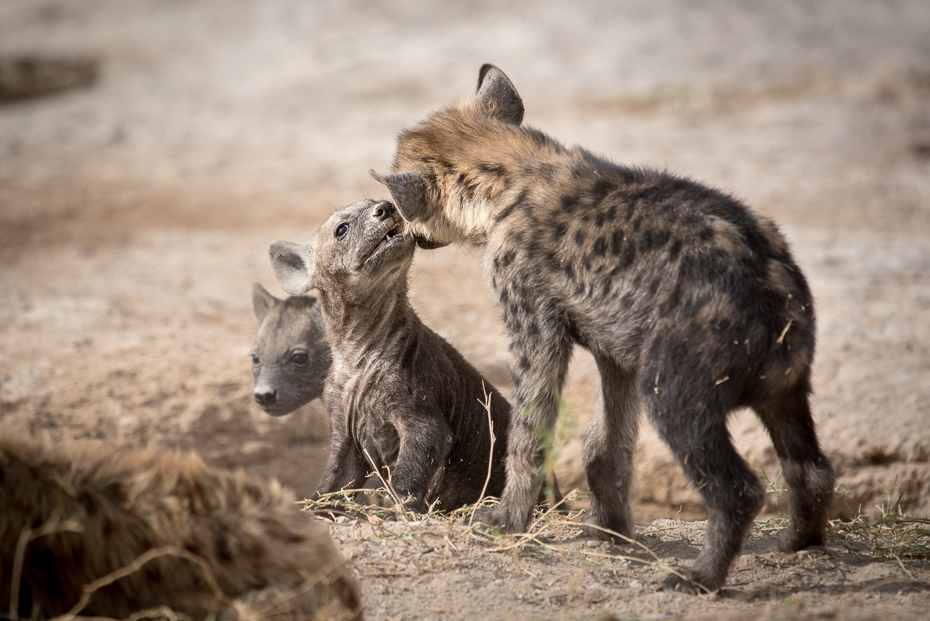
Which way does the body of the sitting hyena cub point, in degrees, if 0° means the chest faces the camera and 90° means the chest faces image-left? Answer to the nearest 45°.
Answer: approximately 45°

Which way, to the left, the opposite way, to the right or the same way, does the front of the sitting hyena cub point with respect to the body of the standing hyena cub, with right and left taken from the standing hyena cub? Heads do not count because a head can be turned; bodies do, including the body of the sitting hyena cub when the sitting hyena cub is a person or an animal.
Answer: to the left

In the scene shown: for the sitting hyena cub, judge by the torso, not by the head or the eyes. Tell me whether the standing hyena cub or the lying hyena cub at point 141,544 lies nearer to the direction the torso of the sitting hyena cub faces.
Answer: the lying hyena cub

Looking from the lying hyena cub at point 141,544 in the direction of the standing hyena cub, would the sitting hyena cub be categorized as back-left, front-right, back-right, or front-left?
front-left

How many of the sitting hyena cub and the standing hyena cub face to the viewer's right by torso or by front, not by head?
0

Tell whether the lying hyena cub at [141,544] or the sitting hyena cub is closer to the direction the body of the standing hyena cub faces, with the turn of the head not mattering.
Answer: the sitting hyena cub

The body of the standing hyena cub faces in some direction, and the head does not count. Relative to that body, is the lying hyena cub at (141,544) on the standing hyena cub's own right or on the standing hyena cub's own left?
on the standing hyena cub's own left

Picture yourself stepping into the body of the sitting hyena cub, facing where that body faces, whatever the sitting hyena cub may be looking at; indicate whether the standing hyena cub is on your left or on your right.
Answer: on your left

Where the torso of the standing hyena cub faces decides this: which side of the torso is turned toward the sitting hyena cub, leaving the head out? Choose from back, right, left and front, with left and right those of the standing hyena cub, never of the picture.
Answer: front

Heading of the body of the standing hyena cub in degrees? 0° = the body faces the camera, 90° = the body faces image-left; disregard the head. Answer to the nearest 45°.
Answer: approximately 135°
